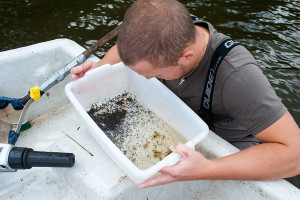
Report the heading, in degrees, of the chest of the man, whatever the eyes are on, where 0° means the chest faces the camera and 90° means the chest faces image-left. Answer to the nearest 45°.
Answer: approximately 45°

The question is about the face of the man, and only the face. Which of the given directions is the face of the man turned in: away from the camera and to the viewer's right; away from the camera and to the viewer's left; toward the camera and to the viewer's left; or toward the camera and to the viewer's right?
toward the camera and to the viewer's left
